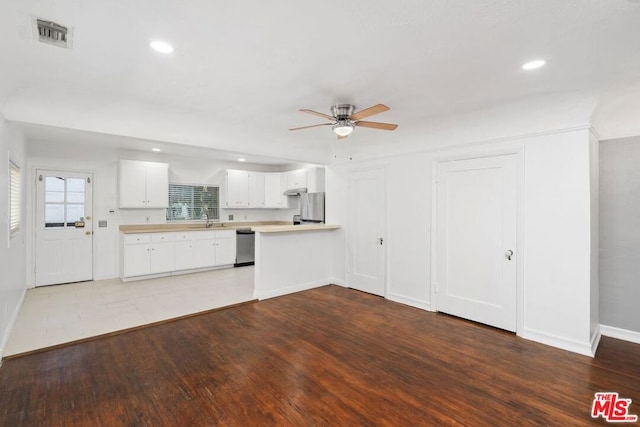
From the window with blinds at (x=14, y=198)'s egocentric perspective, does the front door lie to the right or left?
on its left

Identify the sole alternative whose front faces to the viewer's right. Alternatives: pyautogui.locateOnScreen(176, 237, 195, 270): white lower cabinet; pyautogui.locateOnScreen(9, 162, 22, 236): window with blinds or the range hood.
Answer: the window with blinds

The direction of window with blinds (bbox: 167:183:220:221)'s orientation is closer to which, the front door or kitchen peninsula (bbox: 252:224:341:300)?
the kitchen peninsula

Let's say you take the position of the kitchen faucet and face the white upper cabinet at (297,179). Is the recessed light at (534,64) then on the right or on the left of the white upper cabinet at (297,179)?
right

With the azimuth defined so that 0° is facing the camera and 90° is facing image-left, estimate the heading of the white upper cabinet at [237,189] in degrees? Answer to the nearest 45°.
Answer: approximately 315°

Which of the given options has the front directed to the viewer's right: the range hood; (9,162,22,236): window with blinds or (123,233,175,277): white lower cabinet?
the window with blinds

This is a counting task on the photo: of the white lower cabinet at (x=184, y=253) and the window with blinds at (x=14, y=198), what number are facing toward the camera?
1

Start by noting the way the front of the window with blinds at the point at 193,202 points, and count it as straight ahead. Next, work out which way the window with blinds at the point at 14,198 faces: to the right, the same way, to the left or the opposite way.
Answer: to the left

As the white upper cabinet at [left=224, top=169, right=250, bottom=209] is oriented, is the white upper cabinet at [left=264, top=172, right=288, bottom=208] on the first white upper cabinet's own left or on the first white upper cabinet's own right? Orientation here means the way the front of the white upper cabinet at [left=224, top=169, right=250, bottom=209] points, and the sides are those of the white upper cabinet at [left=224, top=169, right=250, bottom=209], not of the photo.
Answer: on the first white upper cabinet's own left

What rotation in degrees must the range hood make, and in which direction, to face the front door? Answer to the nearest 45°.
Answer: approximately 45° to its right

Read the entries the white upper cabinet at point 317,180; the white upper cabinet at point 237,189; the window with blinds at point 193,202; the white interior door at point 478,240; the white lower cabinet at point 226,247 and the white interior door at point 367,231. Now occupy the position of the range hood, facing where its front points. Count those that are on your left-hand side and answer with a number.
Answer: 3
